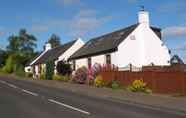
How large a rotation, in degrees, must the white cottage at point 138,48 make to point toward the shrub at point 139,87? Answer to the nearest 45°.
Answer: approximately 45° to its left

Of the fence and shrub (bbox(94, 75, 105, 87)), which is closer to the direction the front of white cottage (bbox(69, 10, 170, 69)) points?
the shrub

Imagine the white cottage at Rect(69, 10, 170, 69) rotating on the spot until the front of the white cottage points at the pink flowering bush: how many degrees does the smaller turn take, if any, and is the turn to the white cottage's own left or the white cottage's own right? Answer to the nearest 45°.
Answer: approximately 45° to the white cottage's own right

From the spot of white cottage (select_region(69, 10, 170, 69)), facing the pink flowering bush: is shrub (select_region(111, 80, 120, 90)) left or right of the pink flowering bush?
left

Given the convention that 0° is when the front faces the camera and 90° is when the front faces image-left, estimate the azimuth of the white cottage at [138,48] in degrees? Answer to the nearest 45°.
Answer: approximately 45°

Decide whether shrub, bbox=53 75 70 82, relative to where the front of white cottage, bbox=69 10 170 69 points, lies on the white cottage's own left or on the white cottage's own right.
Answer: on the white cottage's own right
